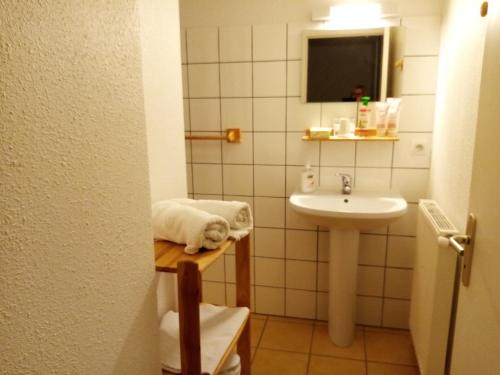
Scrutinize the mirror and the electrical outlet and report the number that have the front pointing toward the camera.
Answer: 2

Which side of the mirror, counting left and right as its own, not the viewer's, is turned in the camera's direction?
front

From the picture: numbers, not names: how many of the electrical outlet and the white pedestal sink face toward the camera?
2

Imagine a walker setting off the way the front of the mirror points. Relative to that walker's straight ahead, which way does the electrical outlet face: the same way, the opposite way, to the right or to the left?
the same way

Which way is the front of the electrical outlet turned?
toward the camera

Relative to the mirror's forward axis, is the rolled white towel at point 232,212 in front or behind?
in front

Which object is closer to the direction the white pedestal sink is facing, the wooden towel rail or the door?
the door

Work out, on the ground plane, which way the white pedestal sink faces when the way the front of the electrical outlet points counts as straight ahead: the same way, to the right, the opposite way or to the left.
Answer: the same way

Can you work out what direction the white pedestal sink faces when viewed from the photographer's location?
facing the viewer

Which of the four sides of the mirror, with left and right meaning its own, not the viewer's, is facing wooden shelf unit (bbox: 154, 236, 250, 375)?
front
